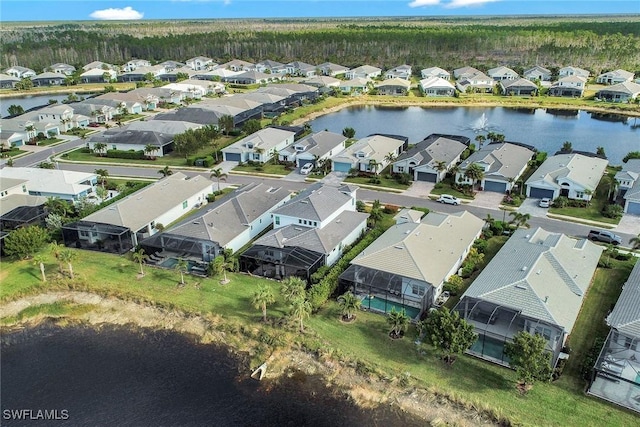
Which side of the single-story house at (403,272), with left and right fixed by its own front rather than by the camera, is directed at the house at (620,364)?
right

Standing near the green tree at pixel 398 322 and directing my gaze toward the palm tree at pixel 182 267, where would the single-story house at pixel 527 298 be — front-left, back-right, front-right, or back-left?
back-right

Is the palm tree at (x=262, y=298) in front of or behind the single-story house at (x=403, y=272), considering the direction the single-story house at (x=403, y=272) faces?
behind

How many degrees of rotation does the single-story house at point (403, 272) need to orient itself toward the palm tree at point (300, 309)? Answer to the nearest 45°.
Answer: approximately 180°

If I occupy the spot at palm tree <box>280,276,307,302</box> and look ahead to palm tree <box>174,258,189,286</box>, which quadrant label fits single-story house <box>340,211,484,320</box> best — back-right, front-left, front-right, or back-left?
back-right

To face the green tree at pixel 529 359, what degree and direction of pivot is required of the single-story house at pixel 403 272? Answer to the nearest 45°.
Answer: approximately 90° to its right

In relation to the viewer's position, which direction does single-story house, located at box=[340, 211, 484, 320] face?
facing away from the viewer and to the right of the viewer

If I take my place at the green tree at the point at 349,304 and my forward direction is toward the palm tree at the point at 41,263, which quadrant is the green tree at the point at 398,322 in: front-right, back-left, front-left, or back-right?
back-left

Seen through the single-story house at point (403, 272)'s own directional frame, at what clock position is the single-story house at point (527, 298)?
the single-story house at point (527, 298) is roughly at 2 o'clock from the single-story house at point (403, 272).

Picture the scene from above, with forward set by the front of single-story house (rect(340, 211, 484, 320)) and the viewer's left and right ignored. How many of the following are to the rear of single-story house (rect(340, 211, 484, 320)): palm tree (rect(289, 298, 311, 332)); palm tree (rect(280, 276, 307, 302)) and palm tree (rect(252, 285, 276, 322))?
3

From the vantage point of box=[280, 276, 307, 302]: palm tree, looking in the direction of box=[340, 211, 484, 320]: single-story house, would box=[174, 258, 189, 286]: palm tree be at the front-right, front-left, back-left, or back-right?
back-left

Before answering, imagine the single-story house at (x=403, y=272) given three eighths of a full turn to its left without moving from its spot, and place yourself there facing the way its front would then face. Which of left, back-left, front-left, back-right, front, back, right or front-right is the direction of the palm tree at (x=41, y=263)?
front
